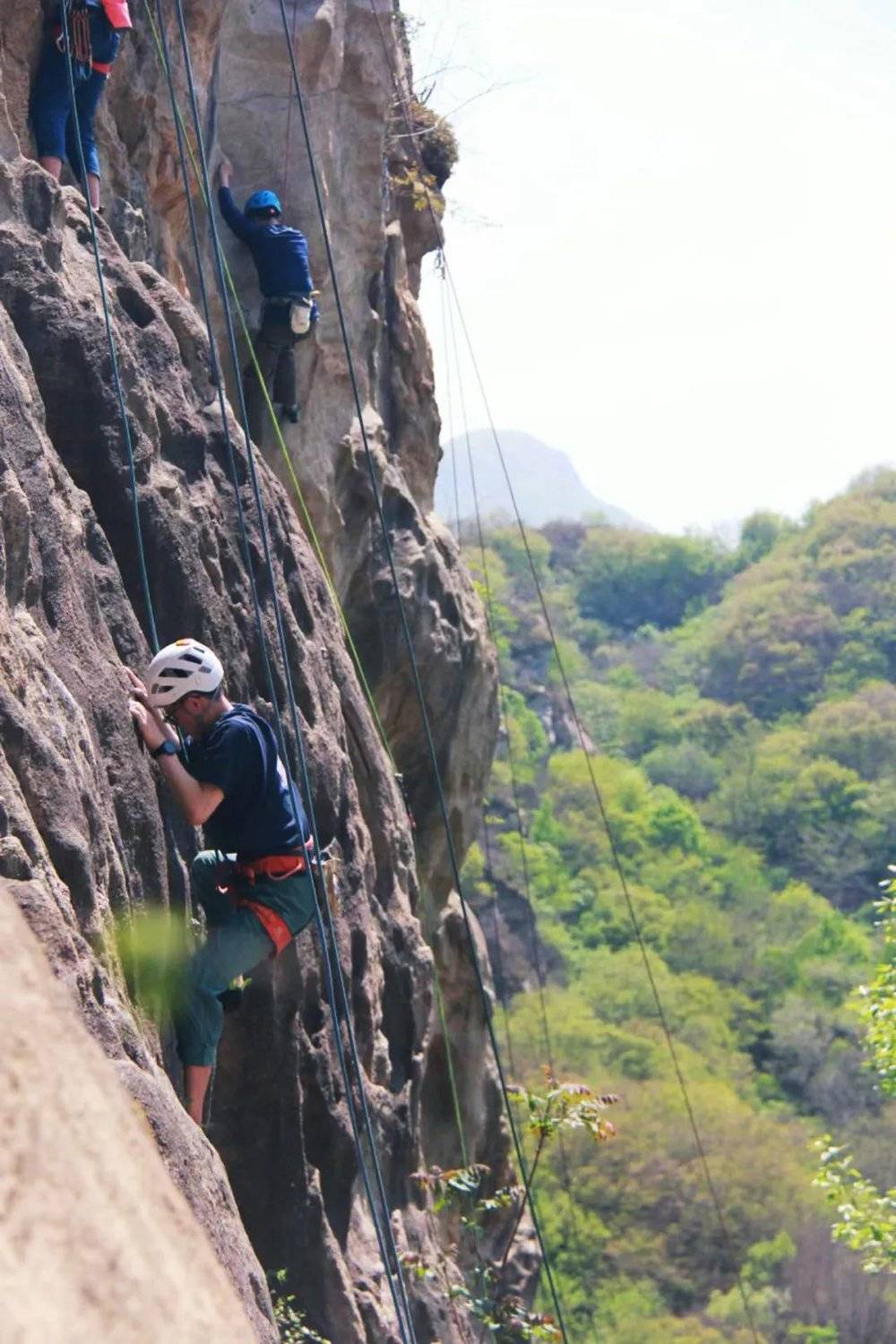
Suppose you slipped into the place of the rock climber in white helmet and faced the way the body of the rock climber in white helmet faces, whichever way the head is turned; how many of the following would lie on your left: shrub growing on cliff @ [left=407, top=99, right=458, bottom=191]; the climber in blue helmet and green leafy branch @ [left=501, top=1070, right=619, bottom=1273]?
0

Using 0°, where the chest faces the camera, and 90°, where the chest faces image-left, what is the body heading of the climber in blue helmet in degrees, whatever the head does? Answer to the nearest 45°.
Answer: approximately 135°

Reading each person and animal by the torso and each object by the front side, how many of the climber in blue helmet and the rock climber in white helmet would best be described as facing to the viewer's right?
0

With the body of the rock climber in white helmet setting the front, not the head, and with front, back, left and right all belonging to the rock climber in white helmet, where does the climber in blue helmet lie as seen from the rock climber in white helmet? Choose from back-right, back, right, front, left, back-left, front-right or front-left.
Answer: right

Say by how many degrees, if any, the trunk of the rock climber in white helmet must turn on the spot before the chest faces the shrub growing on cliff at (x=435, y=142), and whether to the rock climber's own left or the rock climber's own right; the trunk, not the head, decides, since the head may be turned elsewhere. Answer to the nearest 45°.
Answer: approximately 90° to the rock climber's own right

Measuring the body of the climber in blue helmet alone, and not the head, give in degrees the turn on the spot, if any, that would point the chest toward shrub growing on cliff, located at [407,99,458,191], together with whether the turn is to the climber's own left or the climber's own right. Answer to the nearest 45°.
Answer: approximately 45° to the climber's own right

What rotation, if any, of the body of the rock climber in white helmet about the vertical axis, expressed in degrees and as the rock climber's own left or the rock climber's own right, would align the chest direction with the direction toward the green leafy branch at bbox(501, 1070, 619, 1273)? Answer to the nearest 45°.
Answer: approximately 135° to the rock climber's own right

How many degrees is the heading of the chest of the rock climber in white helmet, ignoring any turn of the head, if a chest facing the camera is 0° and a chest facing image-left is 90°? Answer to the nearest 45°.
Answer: approximately 90°
